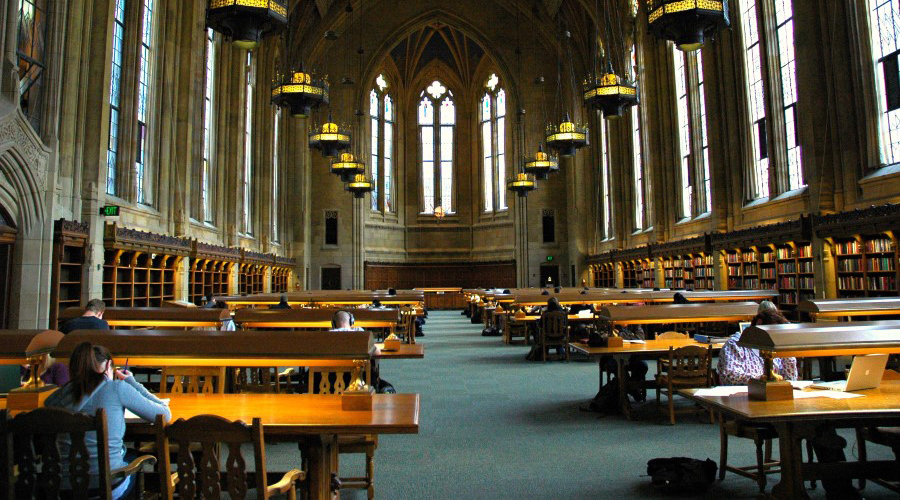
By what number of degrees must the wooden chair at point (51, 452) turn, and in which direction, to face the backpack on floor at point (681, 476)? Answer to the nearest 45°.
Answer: approximately 45° to its right

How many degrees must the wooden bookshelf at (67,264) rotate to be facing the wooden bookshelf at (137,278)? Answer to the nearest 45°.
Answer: approximately 90° to its left

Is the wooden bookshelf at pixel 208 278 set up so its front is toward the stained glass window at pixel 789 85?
yes

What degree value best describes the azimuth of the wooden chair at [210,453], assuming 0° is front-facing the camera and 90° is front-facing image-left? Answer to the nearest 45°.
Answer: approximately 225°

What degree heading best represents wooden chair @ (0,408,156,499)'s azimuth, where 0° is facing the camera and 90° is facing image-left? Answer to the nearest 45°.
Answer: approximately 225°

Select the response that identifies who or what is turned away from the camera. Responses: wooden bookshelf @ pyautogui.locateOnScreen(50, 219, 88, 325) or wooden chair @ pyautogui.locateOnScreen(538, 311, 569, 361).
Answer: the wooden chair

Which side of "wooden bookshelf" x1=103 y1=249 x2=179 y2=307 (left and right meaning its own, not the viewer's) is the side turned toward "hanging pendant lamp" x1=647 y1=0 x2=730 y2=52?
front

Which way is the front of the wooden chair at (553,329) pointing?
away from the camera

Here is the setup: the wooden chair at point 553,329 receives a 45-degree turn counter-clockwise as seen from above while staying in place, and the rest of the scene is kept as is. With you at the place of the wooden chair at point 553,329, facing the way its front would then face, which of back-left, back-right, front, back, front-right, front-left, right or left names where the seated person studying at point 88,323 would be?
left

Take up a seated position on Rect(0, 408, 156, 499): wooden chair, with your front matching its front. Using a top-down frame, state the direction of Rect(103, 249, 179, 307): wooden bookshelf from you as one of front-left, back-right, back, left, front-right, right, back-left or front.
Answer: front-left

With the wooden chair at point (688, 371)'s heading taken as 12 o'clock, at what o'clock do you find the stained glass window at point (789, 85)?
The stained glass window is roughly at 2 o'clock from the wooden chair.

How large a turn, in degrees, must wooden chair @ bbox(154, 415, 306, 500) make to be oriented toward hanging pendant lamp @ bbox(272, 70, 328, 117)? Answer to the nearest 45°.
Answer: approximately 45° to its left

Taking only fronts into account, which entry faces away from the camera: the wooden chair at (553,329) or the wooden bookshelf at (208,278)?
the wooden chair

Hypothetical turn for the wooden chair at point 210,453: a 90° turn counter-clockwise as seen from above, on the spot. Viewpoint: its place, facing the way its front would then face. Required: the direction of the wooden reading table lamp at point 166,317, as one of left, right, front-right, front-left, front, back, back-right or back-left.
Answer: front-right

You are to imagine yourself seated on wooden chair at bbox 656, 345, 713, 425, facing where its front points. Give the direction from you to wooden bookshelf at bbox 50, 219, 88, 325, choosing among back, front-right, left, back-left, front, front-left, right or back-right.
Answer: front-left
